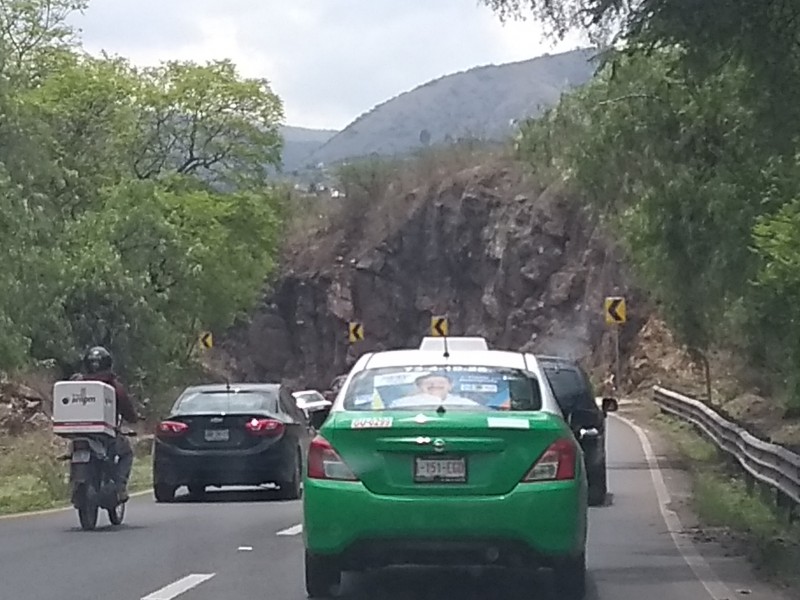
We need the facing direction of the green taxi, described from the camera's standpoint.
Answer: facing away from the viewer

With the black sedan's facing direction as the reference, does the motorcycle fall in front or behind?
behind

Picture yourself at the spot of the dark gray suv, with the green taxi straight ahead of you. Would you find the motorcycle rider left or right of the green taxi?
right

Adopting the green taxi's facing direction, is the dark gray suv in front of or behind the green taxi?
in front

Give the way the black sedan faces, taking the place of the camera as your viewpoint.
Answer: facing away from the viewer

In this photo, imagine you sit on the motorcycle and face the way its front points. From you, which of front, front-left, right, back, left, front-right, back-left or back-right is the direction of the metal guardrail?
right

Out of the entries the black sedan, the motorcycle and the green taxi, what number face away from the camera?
3

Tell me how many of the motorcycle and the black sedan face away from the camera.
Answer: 2

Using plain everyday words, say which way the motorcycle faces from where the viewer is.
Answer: facing away from the viewer

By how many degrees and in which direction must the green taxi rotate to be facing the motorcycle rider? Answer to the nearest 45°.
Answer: approximately 45° to its left

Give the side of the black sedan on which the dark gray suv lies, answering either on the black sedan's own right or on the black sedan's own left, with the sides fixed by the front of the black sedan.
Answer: on the black sedan's own right
